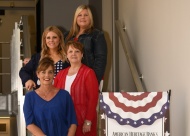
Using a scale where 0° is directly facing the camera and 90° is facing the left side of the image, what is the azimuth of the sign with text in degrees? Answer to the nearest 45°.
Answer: approximately 0°

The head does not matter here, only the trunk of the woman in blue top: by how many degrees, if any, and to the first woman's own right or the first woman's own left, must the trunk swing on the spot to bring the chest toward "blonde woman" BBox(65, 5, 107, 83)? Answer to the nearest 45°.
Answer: approximately 135° to the first woman's own left

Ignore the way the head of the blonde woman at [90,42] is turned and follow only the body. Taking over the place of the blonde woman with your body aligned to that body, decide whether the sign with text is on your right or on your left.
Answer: on your left

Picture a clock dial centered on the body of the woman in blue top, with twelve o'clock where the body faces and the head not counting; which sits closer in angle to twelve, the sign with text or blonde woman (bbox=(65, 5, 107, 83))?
the sign with text

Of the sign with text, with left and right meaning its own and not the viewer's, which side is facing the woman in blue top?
right

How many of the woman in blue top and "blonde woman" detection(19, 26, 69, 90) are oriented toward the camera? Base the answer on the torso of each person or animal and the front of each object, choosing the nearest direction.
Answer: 2
